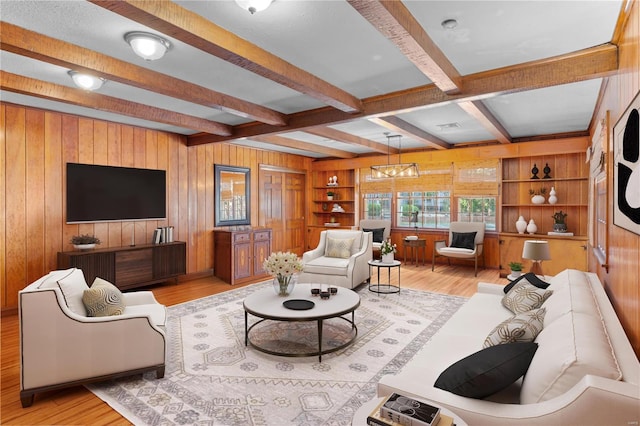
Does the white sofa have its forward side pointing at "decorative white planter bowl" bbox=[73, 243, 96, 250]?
yes

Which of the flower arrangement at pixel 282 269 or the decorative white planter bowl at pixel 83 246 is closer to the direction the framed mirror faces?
the flower arrangement

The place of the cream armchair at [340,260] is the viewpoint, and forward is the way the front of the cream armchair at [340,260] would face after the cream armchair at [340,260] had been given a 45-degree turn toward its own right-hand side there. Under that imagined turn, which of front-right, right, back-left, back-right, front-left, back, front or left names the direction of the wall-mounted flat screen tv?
front

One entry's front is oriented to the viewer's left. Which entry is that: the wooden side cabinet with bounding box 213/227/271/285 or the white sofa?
the white sofa

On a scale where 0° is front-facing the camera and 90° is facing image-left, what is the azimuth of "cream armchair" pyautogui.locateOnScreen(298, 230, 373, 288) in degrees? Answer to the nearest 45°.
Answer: approximately 45°

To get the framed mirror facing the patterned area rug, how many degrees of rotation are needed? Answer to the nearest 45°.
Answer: approximately 45° to its right

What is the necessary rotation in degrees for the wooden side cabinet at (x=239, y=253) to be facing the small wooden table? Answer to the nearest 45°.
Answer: approximately 45° to its left

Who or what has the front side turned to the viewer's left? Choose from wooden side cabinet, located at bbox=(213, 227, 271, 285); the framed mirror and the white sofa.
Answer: the white sofa

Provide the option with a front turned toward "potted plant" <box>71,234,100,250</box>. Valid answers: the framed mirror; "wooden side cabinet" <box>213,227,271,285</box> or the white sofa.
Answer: the white sofa

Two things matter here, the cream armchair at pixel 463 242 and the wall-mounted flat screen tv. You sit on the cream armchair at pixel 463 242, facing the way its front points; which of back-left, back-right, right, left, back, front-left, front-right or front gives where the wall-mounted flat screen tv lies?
front

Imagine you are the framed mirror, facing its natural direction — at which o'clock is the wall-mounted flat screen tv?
The wall-mounted flat screen tv is roughly at 3 o'clock from the framed mirror.

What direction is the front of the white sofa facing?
to the viewer's left

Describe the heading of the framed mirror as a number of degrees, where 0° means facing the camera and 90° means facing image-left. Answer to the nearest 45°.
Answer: approximately 315°

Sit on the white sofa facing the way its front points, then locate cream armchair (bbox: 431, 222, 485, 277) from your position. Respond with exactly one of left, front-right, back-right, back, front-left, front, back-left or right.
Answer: right

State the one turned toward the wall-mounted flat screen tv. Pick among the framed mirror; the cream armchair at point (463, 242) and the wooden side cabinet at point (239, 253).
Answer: the cream armchair

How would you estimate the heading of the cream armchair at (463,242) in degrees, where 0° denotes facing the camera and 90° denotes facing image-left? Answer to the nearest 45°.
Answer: approximately 45°

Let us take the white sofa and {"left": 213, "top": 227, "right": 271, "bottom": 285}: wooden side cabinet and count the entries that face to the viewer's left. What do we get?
1

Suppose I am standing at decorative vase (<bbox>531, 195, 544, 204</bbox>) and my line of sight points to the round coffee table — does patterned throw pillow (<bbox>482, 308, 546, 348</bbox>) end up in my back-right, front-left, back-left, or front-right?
front-left

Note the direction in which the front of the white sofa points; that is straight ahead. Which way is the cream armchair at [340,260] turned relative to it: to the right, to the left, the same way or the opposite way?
to the left
